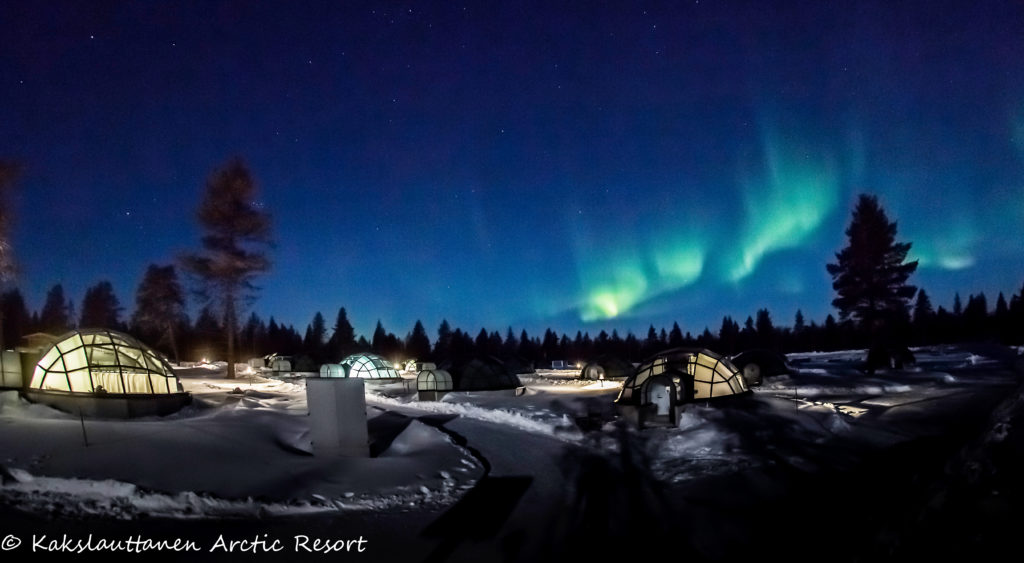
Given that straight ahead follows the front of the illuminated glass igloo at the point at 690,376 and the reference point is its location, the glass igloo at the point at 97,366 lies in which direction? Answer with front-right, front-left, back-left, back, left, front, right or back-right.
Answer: front

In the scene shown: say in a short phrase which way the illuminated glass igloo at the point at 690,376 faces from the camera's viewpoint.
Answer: facing the viewer and to the left of the viewer

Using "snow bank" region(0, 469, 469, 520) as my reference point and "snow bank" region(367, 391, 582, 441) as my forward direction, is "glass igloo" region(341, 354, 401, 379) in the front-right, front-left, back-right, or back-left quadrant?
front-left

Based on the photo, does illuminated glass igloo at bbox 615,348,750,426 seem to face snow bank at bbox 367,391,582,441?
yes

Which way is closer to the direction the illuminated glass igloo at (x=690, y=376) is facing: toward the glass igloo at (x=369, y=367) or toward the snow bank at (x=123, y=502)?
the snow bank

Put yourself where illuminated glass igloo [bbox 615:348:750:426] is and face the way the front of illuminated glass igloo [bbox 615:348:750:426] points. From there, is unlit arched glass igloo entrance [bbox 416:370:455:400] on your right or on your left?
on your right

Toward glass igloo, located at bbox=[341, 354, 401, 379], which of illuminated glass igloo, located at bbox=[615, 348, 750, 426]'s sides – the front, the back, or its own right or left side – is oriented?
right

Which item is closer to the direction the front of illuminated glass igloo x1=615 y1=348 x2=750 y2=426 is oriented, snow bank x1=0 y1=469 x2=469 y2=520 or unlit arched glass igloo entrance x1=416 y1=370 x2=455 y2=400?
the snow bank

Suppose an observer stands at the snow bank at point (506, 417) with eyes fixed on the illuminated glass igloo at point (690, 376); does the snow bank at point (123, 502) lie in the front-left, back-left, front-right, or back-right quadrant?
back-right

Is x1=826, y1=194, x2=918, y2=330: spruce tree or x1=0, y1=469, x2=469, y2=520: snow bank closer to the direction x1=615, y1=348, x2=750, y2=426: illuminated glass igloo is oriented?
the snow bank
